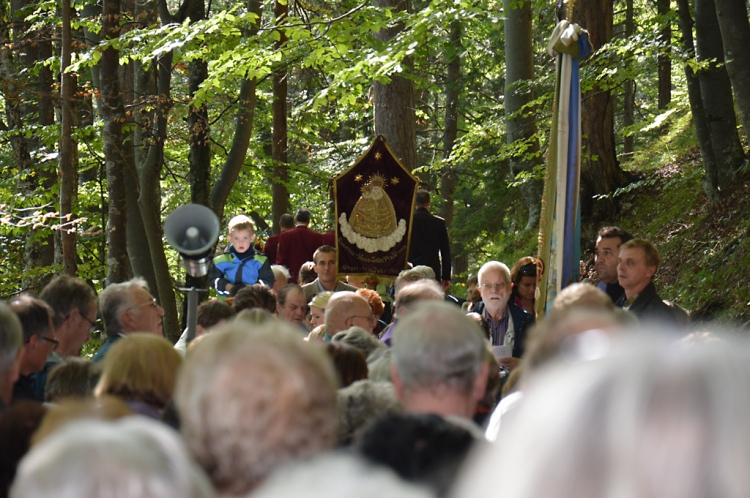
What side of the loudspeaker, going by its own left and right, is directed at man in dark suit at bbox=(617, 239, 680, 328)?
left

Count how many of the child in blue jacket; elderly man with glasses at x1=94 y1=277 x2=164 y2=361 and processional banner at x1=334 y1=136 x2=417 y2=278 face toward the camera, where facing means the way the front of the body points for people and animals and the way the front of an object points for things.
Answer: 2

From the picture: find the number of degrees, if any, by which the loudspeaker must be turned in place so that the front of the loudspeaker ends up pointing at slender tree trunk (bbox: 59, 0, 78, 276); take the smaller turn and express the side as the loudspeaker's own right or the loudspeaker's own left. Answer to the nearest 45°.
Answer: approximately 180°

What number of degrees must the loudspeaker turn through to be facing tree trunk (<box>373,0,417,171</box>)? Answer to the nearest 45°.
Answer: approximately 135° to its left

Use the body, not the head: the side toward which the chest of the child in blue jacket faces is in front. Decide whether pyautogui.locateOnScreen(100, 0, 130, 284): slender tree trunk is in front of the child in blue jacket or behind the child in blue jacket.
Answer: behind

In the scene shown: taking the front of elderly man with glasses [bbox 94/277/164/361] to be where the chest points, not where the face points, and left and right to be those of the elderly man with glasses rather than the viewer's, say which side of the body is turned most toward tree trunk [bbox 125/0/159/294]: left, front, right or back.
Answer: left

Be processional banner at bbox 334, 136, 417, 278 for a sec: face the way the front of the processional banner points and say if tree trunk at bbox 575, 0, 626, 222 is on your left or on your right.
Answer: on your left

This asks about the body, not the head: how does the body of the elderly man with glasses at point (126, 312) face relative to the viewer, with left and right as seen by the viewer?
facing to the right of the viewer

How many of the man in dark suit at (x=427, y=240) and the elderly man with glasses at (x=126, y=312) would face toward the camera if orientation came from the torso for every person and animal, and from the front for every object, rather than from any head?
0

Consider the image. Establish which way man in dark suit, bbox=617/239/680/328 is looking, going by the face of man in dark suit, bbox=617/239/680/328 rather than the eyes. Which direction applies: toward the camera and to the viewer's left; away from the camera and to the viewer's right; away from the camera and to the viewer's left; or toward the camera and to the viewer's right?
toward the camera and to the viewer's left
